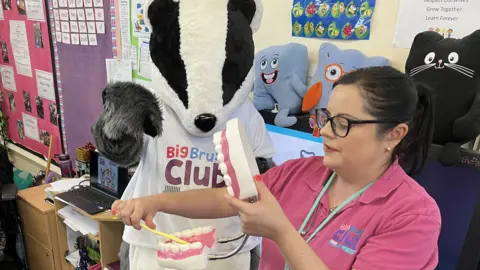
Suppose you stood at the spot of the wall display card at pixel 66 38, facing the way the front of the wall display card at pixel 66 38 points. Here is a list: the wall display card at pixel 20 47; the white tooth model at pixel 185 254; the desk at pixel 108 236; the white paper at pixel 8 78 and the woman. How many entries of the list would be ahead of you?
3

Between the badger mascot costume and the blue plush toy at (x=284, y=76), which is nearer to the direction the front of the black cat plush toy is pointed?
the badger mascot costume

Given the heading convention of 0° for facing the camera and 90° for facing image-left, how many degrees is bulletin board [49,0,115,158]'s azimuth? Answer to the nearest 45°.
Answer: approximately 0°

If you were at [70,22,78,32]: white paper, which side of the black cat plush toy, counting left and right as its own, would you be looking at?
right

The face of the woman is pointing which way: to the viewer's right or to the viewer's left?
to the viewer's left
